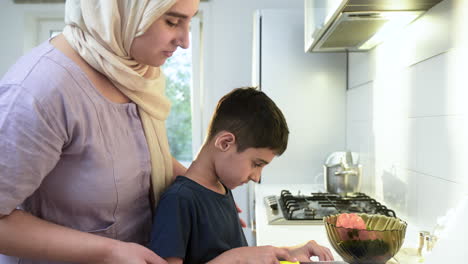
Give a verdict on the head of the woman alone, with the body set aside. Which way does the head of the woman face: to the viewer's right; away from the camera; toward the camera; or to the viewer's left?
to the viewer's right

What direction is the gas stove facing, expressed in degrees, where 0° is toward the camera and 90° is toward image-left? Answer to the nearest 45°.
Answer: approximately 90°

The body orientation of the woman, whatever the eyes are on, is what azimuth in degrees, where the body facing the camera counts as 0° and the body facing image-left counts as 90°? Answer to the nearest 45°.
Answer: approximately 315°

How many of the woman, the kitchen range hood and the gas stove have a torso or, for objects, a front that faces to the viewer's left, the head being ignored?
2

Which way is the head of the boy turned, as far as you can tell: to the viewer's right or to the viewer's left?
to the viewer's right

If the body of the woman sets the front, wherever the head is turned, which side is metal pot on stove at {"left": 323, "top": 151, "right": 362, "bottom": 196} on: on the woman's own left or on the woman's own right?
on the woman's own left

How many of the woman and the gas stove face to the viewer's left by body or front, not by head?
1

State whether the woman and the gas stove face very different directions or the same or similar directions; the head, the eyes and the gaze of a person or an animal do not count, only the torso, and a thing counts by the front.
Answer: very different directions

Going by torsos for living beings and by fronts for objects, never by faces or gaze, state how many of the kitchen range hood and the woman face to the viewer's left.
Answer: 1
